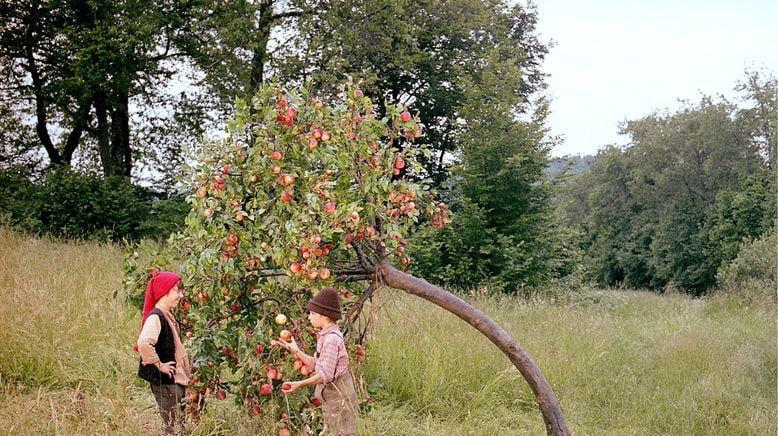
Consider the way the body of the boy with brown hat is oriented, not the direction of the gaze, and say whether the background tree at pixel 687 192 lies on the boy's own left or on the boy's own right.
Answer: on the boy's own right

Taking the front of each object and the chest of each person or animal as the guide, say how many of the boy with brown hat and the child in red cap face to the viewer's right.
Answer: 1

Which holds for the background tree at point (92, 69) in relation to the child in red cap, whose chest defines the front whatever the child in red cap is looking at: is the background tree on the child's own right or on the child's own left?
on the child's own left

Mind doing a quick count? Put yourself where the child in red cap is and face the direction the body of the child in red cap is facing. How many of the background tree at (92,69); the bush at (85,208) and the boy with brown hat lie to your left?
2

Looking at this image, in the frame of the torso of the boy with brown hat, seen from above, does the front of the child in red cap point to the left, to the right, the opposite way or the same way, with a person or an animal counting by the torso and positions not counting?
the opposite way

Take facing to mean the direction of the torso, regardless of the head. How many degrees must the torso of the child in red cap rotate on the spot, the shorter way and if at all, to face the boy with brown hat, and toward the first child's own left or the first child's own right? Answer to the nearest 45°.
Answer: approximately 45° to the first child's own right

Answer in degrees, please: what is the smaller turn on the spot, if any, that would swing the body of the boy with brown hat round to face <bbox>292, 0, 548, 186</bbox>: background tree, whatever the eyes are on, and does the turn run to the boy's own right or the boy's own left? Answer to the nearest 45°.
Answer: approximately 90° to the boy's own right

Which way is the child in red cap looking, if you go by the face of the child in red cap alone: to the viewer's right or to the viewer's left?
to the viewer's right

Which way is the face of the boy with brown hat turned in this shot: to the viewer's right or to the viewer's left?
to the viewer's left

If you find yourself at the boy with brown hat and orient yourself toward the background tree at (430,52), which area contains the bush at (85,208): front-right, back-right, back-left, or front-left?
front-left

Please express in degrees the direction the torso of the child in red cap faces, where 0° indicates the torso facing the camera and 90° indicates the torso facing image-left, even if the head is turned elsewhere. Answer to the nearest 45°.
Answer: approximately 270°

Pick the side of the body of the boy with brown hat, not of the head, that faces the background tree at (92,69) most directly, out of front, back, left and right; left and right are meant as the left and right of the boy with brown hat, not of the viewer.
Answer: right

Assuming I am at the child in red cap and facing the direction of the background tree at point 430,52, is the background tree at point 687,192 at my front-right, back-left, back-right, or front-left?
front-right

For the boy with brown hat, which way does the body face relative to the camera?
to the viewer's left
